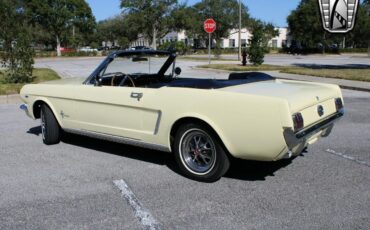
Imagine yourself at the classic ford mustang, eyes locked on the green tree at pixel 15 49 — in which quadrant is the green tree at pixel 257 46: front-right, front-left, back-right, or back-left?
front-right

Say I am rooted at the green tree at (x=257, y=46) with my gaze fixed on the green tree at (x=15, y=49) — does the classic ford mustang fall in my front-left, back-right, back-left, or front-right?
front-left

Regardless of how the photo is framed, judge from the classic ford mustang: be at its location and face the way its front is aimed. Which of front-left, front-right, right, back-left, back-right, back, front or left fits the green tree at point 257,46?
front-right

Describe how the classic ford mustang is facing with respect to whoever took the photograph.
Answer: facing away from the viewer and to the left of the viewer

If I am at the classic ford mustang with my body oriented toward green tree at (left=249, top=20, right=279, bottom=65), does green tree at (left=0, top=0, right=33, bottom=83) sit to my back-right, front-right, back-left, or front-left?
front-left

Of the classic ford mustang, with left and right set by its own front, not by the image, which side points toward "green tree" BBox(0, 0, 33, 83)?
front
